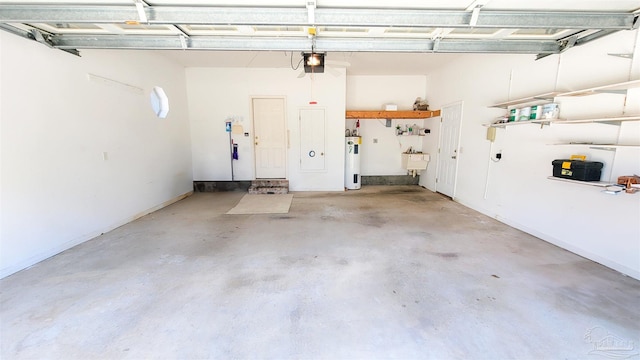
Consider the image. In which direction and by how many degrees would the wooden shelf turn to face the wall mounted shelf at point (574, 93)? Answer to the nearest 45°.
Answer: approximately 45° to its left

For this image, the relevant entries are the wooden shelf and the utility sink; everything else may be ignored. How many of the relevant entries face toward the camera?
2

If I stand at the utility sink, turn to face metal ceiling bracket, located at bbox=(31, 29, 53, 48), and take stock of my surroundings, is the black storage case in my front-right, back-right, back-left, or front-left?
front-left

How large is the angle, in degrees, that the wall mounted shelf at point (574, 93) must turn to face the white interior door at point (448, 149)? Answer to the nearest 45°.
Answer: approximately 90° to its right

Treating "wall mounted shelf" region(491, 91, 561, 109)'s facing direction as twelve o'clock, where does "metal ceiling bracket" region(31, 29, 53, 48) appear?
The metal ceiling bracket is roughly at 12 o'clock from the wall mounted shelf.

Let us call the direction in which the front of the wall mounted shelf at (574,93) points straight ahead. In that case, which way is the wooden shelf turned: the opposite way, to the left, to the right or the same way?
to the left

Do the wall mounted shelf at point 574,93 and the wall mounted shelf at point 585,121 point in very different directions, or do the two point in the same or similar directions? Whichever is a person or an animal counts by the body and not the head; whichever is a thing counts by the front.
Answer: same or similar directions

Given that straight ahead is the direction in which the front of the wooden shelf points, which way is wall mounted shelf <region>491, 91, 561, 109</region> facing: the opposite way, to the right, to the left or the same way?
to the right

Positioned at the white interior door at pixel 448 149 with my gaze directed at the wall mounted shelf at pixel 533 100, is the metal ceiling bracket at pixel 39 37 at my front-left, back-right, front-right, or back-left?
front-right

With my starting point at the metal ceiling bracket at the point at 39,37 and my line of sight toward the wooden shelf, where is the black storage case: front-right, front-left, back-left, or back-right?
front-right

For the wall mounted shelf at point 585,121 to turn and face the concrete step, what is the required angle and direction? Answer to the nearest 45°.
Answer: approximately 45° to its right

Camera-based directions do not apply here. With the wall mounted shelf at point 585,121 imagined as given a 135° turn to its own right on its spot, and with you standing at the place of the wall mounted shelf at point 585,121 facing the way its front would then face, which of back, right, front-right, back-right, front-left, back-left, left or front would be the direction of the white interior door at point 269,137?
left

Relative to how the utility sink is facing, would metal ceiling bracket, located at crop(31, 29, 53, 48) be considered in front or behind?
in front

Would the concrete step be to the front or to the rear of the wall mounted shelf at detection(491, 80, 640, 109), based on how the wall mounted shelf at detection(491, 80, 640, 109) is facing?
to the front

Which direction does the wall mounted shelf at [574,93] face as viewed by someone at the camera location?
facing the viewer and to the left of the viewer

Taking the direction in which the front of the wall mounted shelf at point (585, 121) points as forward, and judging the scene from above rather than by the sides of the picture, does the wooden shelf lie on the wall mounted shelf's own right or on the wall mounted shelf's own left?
on the wall mounted shelf's own right

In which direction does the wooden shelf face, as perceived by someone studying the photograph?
facing the viewer
